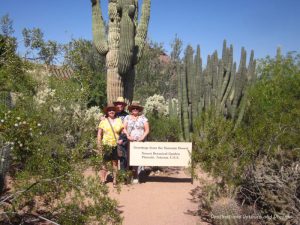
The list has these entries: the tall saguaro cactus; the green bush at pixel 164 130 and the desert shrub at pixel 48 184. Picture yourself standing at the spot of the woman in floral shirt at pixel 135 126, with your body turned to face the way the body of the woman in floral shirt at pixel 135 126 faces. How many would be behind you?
2

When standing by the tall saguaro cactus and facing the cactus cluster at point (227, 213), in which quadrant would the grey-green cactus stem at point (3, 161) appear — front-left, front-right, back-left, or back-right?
front-right

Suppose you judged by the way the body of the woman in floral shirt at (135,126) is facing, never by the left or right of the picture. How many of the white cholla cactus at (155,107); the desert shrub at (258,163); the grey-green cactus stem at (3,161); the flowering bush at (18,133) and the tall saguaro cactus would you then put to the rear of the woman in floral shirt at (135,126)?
2

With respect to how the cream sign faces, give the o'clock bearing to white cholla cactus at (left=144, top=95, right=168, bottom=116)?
The white cholla cactus is roughly at 6 o'clock from the cream sign.

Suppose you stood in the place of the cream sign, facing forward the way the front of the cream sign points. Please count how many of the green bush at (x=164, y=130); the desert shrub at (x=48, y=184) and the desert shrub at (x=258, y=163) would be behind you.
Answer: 1

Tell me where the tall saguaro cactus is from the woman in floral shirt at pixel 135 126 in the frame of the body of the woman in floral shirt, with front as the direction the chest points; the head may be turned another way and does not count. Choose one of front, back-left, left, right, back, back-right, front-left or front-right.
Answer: back

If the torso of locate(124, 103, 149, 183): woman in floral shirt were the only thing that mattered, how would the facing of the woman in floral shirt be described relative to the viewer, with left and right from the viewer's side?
facing the viewer

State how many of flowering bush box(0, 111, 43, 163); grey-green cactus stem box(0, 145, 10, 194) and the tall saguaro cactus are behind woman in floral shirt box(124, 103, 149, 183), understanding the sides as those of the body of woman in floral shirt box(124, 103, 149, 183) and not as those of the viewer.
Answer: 1

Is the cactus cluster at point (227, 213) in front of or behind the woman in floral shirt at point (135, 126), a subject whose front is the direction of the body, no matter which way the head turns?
in front

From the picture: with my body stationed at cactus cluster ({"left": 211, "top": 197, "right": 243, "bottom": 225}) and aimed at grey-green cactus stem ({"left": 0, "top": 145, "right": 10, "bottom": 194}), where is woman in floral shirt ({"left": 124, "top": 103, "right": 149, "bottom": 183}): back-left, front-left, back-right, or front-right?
front-right

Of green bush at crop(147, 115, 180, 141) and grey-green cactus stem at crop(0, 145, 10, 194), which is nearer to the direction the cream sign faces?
the grey-green cactus stem

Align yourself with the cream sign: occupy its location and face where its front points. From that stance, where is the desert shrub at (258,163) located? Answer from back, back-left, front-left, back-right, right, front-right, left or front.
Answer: front-left

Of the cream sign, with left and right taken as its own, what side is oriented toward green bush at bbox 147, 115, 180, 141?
back

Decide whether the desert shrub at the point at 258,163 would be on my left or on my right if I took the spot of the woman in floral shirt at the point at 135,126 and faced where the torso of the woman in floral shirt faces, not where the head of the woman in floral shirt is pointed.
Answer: on my left

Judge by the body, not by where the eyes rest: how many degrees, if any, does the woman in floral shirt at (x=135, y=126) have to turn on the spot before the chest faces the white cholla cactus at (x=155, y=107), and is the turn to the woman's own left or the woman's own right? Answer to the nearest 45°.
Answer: approximately 180°

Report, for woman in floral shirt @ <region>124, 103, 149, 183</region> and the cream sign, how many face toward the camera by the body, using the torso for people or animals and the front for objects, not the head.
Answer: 2

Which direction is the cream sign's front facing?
toward the camera
